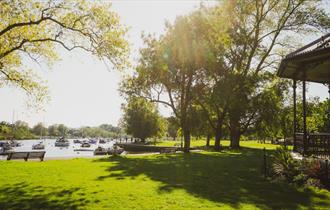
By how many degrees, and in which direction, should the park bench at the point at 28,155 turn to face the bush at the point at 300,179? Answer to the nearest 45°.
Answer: approximately 135° to its right

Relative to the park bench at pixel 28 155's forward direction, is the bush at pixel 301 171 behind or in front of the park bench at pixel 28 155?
behind

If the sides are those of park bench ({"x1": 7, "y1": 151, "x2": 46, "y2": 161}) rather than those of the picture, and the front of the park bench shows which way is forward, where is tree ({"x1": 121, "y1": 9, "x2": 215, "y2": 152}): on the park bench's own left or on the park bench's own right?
on the park bench's own right

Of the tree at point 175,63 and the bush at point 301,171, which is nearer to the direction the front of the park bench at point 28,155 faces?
the tree

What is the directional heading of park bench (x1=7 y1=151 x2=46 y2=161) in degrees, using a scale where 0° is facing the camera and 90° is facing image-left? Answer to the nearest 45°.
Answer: approximately 180°

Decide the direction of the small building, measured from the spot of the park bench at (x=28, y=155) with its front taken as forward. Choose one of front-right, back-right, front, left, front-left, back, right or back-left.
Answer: back-right

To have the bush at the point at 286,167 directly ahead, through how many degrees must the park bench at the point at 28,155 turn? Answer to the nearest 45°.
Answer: approximately 135° to its right

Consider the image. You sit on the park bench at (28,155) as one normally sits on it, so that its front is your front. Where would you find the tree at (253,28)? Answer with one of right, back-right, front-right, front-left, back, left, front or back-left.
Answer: right

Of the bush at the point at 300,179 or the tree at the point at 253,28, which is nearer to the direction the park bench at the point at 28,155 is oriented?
the tree
